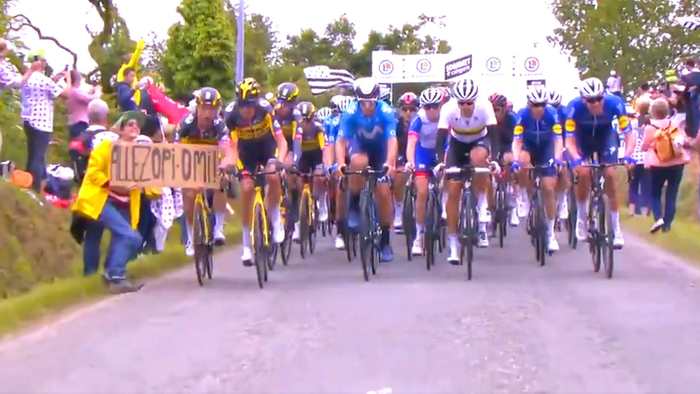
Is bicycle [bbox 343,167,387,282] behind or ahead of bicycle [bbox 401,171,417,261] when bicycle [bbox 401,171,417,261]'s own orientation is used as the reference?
ahead

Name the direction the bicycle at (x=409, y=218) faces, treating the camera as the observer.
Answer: facing the viewer

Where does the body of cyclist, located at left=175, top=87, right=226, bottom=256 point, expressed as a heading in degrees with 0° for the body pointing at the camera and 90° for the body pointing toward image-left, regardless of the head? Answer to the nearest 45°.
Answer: approximately 0°

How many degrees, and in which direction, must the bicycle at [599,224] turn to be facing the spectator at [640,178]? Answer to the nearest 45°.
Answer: approximately 180°

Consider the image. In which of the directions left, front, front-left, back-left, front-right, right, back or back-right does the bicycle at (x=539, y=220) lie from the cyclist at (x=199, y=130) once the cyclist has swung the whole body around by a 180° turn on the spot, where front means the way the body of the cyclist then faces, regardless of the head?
right

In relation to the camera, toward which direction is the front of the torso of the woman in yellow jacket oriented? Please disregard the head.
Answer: to the viewer's right

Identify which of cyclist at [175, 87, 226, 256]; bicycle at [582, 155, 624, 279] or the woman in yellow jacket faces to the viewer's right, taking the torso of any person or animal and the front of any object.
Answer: the woman in yellow jacket

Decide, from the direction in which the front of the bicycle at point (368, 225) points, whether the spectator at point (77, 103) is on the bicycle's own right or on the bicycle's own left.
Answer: on the bicycle's own right
